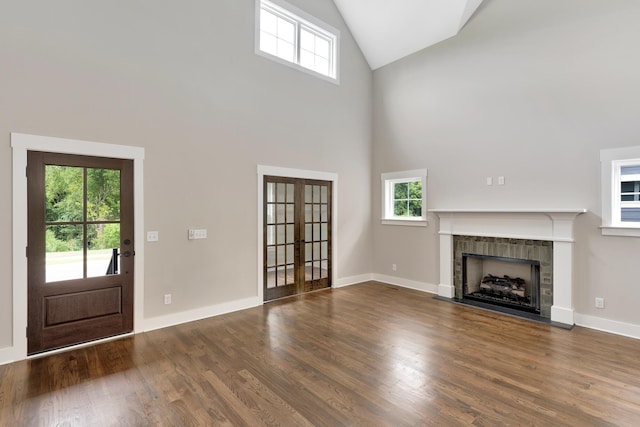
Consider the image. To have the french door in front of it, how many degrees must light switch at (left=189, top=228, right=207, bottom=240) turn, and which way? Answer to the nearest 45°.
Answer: approximately 90° to its left

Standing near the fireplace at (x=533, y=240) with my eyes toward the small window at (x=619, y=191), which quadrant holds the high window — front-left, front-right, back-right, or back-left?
back-right

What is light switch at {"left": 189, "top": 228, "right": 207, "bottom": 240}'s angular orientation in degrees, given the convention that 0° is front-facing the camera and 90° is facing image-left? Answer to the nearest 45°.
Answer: approximately 0°

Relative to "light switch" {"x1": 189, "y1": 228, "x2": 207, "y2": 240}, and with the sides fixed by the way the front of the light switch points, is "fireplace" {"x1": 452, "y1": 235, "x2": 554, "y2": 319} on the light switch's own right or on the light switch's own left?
on the light switch's own left

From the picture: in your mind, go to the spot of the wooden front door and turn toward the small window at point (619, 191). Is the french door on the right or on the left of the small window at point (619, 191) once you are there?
left

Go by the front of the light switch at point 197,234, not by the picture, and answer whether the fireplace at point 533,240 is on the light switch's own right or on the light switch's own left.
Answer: on the light switch's own left

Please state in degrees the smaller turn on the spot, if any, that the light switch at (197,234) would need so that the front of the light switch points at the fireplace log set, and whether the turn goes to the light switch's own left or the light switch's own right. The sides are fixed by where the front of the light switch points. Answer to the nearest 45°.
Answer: approximately 90° to the light switch's own left

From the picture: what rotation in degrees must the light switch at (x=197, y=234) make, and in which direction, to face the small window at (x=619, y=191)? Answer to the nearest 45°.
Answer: approximately 45° to its left

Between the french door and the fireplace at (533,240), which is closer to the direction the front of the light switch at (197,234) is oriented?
the fireplace
